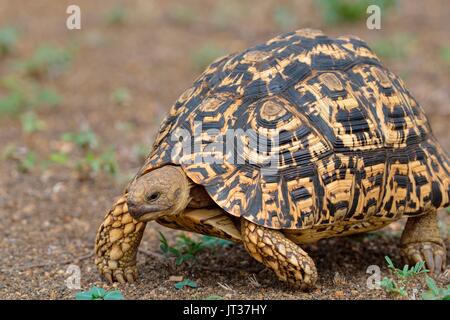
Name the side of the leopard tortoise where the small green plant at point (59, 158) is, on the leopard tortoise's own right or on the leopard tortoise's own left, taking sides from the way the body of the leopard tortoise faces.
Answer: on the leopard tortoise's own right

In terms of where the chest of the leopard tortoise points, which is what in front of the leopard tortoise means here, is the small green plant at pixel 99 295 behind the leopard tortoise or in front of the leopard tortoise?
in front

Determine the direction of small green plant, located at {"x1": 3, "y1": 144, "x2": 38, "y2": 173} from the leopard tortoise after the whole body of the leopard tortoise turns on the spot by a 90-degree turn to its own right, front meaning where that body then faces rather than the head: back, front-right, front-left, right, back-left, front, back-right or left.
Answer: front

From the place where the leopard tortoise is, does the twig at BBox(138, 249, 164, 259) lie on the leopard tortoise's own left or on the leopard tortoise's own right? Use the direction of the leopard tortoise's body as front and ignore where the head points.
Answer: on the leopard tortoise's own right

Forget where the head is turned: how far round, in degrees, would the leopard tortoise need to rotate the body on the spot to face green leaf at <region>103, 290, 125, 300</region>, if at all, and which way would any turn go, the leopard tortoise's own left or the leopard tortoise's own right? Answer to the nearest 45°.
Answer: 0° — it already faces it

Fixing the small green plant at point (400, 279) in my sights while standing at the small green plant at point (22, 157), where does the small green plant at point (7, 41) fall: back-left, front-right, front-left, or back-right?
back-left

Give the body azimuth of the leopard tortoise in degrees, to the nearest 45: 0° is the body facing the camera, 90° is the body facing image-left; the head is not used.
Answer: approximately 45°

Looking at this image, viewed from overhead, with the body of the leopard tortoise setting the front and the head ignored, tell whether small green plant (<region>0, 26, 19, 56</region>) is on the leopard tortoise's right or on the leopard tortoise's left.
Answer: on the leopard tortoise's right
